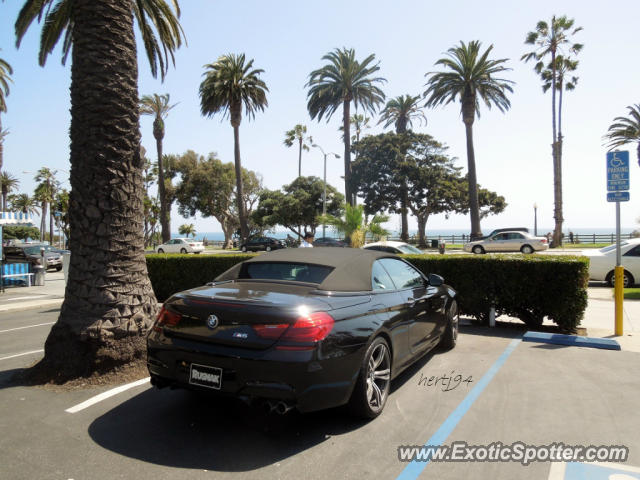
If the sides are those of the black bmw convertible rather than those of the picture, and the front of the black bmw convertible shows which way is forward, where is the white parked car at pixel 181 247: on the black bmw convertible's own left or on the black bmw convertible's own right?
on the black bmw convertible's own left

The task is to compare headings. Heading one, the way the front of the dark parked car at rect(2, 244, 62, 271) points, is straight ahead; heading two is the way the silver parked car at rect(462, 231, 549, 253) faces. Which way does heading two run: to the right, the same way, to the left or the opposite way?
the opposite way

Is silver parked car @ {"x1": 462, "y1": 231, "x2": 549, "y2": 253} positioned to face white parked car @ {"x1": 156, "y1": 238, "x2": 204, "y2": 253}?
yes

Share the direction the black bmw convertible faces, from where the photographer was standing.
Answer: facing away from the viewer and to the right of the viewer

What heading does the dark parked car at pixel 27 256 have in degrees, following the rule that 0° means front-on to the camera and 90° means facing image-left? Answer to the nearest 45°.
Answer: approximately 315°

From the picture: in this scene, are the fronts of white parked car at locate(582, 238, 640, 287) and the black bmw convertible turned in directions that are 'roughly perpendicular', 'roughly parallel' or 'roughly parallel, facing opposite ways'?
roughly perpendicular

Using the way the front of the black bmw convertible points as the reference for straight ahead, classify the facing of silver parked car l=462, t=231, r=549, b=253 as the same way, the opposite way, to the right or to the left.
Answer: to the left

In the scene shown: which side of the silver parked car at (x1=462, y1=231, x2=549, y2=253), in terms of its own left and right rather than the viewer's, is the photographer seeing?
left
